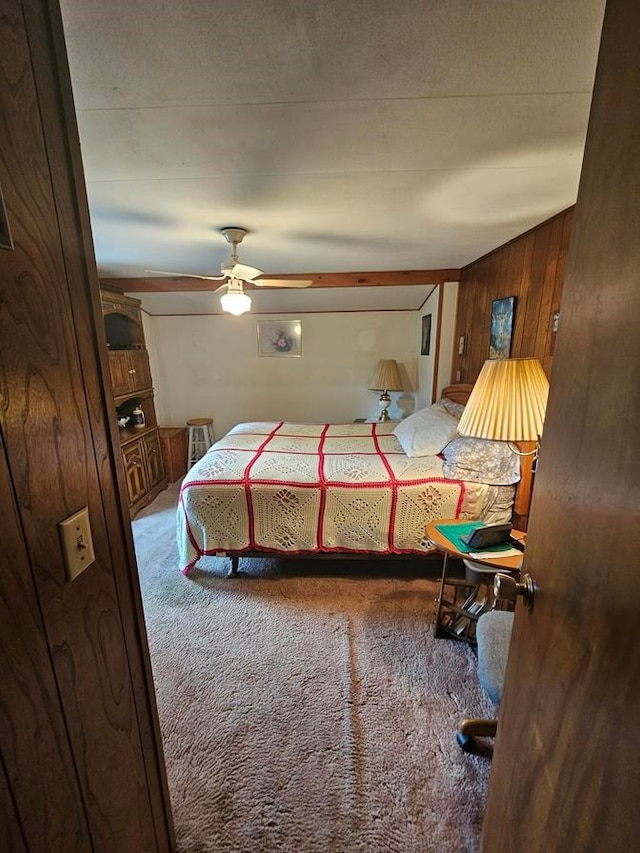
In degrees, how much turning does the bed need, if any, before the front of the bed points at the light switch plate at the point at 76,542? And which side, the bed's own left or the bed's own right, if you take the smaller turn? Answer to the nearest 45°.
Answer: approximately 90° to the bed's own left

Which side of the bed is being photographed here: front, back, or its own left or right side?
left

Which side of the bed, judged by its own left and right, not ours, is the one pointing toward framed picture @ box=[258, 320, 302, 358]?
right

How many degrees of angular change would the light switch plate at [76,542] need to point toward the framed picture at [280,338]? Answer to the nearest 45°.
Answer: approximately 90° to its left

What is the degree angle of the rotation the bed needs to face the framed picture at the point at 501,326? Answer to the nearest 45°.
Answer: approximately 135° to its right

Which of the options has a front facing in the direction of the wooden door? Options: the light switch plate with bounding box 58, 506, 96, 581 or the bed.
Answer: the light switch plate

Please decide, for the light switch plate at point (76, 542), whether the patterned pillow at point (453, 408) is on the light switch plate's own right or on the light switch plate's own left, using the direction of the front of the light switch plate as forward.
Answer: on the light switch plate's own left

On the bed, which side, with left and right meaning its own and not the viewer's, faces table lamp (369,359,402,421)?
right

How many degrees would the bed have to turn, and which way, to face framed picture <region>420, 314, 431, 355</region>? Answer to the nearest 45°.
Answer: approximately 135° to its right

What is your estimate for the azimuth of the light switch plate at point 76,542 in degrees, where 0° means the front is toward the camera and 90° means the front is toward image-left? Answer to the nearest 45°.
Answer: approximately 315°

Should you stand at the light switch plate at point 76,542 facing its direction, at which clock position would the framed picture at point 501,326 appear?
The framed picture is roughly at 10 o'clock from the light switch plate.
